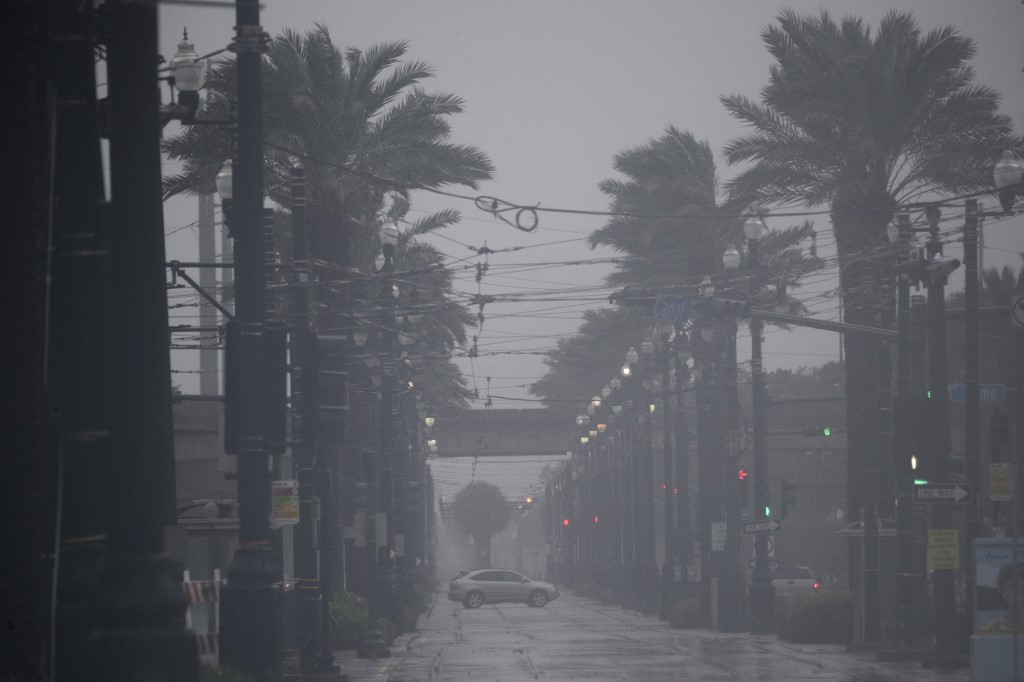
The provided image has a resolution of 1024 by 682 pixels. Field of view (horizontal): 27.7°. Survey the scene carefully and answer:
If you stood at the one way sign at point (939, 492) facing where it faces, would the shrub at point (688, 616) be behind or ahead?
behind

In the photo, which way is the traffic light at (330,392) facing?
away from the camera

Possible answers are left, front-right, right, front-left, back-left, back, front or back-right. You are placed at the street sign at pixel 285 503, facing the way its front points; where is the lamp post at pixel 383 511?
back

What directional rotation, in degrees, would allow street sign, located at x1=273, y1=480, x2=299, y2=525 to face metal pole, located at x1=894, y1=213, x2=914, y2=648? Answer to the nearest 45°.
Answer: approximately 135° to its left

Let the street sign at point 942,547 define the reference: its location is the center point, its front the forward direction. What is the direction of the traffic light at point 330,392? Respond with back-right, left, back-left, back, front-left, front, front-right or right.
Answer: front-right

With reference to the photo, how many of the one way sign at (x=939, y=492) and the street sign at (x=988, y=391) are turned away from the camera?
0

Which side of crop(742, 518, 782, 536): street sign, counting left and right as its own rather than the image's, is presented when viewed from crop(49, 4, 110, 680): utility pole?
front

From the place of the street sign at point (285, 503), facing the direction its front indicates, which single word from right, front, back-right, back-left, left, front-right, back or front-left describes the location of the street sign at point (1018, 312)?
left
